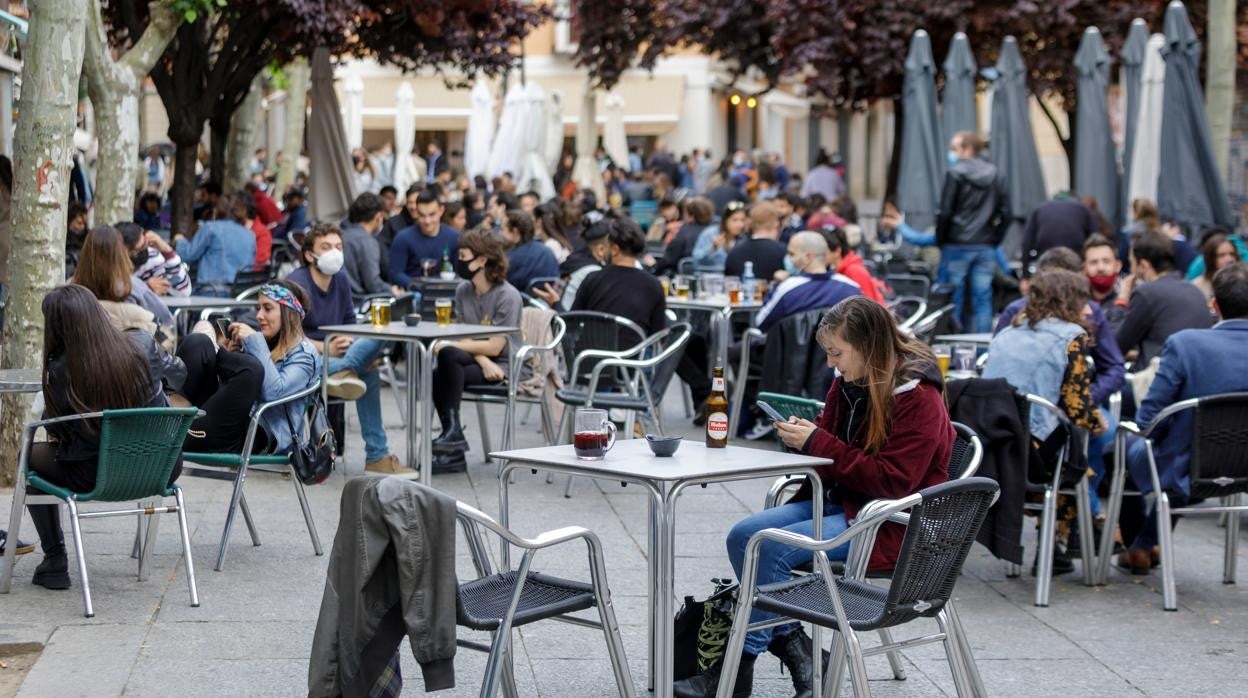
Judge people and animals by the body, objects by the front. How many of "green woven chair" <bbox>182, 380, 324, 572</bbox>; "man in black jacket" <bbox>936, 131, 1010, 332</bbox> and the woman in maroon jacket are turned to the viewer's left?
2

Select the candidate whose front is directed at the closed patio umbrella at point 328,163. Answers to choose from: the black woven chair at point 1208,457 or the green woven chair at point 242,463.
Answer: the black woven chair

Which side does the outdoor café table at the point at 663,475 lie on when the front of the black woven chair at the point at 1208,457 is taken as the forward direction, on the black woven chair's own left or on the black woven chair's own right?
on the black woven chair's own left

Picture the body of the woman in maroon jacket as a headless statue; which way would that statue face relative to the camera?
to the viewer's left

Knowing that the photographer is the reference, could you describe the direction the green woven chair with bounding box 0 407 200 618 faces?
facing away from the viewer and to the left of the viewer

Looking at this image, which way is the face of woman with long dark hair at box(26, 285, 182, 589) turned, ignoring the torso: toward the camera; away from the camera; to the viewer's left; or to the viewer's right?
away from the camera

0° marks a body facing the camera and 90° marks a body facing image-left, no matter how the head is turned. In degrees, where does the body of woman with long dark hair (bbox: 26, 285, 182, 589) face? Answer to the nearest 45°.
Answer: approximately 135°

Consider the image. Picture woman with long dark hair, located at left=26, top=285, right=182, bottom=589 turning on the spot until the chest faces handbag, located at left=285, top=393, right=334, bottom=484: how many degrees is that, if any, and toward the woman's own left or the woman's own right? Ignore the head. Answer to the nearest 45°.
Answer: approximately 90° to the woman's own right

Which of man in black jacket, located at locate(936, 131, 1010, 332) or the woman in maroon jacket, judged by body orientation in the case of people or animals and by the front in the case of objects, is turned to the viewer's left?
the woman in maroon jacket

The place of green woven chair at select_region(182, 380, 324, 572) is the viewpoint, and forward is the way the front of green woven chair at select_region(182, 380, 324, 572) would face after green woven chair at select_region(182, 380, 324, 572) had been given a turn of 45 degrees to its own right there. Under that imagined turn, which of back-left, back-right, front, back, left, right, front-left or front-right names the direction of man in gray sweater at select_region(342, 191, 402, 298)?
front-right
